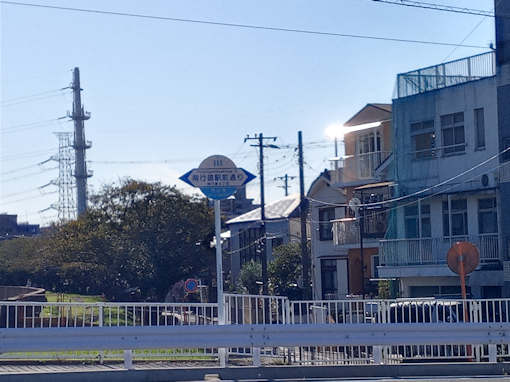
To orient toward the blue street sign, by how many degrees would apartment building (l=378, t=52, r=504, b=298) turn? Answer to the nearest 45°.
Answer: approximately 45° to its left

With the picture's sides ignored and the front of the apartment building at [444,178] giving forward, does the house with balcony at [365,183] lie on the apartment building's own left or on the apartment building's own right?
on the apartment building's own right

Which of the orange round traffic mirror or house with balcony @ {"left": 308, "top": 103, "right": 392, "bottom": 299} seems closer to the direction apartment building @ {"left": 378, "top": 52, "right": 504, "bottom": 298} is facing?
the orange round traffic mirror

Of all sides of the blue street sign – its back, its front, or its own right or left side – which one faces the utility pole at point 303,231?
back

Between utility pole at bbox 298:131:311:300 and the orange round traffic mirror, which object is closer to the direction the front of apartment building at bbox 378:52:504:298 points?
the orange round traffic mirror

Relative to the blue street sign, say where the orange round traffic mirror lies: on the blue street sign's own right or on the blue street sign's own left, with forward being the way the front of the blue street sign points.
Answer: on the blue street sign's own left

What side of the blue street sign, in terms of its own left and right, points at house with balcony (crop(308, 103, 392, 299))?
back

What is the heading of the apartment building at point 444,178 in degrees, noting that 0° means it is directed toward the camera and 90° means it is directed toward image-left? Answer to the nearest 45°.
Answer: approximately 45°

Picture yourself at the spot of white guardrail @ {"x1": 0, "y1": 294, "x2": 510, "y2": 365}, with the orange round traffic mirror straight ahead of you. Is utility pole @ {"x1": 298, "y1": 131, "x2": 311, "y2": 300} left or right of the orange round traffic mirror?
left
